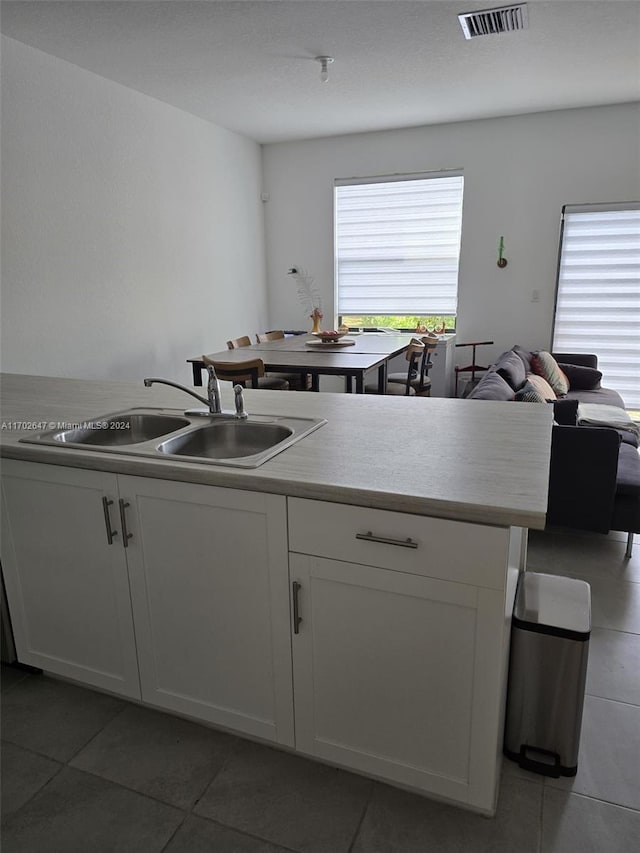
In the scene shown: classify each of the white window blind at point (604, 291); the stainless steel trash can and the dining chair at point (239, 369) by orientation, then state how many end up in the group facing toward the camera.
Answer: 2

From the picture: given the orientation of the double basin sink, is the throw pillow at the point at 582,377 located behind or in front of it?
behind

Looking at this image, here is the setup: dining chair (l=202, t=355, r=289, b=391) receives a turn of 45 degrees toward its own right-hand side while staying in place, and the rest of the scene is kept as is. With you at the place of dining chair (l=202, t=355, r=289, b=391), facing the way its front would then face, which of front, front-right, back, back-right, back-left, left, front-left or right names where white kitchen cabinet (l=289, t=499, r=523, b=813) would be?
right

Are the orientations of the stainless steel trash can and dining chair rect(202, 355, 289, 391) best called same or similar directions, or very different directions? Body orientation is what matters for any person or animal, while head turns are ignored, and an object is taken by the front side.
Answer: very different directions

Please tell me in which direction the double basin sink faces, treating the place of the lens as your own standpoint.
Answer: facing the viewer and to the left of the viewer

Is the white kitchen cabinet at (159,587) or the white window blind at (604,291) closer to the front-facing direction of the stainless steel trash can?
the white kitchen cabinet

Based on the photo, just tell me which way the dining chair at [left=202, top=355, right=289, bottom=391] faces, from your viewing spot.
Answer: facing away from the viewer and to the right of the viewer

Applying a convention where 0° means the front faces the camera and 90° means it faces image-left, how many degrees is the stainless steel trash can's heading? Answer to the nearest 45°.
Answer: approximately 0°

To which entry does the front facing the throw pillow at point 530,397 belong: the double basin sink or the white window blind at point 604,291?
the white window blind

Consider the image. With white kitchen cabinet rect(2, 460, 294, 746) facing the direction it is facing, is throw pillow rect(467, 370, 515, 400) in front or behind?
behind

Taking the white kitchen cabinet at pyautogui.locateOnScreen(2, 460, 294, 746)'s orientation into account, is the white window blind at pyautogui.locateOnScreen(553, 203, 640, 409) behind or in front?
behind

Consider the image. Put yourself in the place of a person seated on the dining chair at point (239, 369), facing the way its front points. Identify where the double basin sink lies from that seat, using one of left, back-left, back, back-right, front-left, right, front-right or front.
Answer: back-right

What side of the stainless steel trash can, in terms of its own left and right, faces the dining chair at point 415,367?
back
